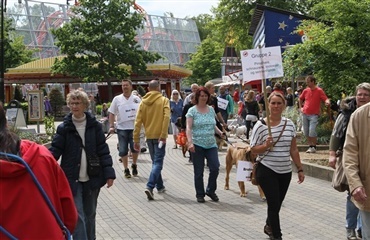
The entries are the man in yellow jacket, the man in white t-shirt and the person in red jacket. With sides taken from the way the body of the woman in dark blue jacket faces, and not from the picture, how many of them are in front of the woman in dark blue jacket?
1

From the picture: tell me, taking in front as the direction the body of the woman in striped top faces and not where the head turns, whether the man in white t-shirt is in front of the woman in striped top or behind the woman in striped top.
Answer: behind

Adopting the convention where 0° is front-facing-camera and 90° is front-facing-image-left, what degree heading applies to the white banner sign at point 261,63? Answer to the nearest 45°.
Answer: approximately 0°

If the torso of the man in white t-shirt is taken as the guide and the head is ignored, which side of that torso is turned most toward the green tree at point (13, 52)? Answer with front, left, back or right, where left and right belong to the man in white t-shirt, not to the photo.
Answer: back

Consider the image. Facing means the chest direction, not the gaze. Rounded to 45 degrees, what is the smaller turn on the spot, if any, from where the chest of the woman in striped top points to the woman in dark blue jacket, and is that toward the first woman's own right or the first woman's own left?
approximately 45° to the first woman's own right

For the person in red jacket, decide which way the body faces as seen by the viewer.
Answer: away from the camera

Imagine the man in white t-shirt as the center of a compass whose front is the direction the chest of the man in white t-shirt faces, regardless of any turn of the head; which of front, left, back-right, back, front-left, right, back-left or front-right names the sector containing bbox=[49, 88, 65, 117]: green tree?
back
